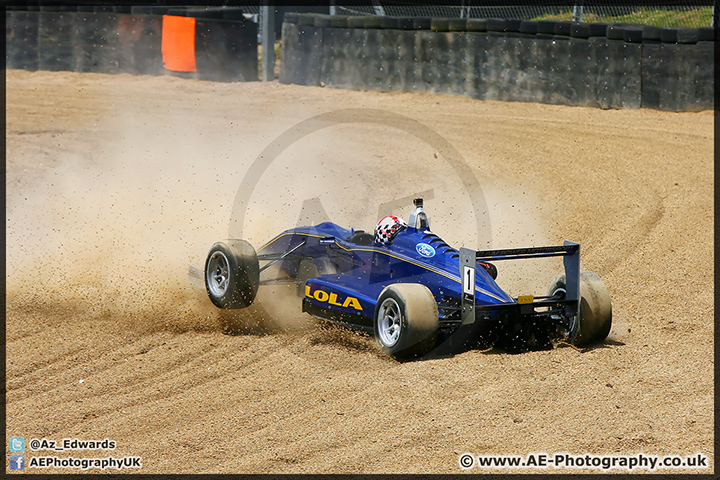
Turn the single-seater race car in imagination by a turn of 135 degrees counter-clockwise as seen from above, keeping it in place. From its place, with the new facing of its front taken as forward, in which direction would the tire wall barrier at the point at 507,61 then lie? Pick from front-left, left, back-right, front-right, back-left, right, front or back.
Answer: back

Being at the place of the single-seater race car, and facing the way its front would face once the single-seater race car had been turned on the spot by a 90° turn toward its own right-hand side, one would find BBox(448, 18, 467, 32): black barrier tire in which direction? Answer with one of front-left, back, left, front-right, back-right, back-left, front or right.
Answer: front-left

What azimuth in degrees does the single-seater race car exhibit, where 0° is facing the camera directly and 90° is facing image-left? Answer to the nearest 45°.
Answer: approximately 135°

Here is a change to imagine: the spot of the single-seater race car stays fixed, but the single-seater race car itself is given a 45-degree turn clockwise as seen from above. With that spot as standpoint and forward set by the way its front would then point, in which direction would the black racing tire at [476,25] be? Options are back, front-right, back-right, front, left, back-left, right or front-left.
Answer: front

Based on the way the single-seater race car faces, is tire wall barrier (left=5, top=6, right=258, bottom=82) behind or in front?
in front

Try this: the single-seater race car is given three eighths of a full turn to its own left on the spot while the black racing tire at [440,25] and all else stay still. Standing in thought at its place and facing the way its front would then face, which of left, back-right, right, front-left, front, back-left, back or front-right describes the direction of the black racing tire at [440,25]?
back

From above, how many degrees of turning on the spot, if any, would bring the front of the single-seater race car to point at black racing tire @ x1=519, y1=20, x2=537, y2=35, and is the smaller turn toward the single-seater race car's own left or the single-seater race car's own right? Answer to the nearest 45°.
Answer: approximately 45° to the single-seater race car's own right
